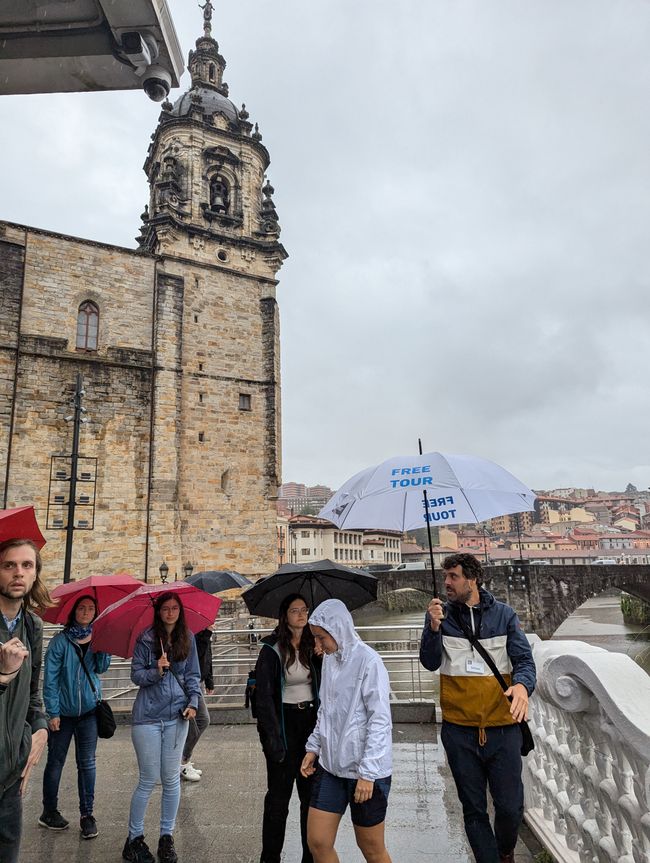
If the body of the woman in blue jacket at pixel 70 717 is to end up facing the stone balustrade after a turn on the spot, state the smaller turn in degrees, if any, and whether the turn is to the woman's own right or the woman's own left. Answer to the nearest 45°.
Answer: approximately 45° to the woman's own left

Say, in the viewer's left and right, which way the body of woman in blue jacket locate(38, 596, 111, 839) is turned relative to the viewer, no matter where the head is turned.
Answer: facing the viewer

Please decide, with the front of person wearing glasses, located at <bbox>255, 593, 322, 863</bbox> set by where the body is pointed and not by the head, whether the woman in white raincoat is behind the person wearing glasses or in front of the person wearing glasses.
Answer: in front

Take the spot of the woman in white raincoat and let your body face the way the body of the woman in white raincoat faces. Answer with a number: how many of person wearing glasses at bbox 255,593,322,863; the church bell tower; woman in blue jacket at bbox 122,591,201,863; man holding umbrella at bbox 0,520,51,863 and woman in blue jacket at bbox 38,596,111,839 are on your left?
0

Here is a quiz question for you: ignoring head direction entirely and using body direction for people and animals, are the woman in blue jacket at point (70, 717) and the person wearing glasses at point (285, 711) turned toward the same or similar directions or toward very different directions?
same or similar directions

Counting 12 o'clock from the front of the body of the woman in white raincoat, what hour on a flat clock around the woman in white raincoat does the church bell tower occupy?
The church bell tower is roughly at 4 o'clock from the woman in white raincoat.

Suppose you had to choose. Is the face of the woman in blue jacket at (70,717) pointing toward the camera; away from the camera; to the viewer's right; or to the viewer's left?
toward the camera

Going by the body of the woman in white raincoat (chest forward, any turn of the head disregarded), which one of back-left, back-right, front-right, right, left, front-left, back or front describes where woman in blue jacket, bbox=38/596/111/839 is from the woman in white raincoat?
right

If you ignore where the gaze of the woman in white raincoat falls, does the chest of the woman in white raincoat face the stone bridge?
no

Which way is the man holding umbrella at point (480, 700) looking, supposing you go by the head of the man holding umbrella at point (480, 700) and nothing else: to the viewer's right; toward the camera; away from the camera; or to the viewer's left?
to the viewer's left

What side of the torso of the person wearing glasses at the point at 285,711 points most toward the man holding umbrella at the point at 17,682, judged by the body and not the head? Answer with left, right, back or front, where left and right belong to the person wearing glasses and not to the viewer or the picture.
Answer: right

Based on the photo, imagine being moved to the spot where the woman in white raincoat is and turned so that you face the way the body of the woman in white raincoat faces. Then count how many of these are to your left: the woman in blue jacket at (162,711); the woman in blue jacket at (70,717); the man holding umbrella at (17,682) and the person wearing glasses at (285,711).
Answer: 0
